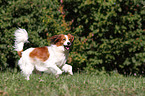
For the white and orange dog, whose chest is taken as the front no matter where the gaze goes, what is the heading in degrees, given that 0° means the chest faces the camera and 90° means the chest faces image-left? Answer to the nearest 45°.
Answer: approximately 270°
